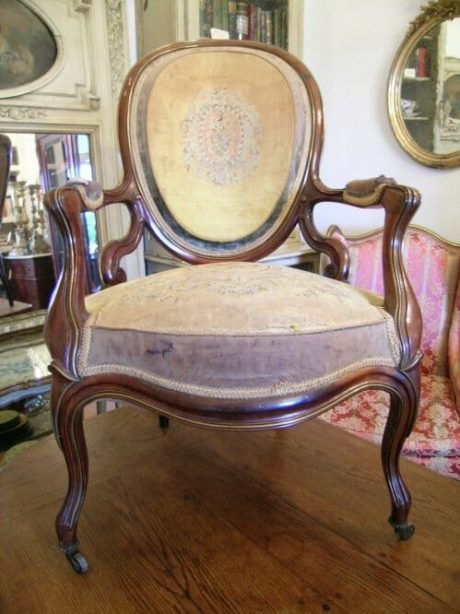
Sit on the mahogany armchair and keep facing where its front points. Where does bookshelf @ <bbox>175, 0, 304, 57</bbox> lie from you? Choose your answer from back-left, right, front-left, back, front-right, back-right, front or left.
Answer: back

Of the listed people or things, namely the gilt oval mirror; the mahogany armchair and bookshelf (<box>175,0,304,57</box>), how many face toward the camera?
3

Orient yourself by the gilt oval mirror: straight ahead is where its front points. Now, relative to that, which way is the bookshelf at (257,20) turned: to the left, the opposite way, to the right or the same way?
the same way

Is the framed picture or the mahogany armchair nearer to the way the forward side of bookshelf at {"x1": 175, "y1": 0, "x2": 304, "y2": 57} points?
the mahogany armchair

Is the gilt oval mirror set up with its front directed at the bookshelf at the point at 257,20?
no

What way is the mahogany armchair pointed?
toward the camera

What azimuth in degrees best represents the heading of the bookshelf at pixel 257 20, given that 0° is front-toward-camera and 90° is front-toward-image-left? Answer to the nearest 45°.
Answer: approximately 0°

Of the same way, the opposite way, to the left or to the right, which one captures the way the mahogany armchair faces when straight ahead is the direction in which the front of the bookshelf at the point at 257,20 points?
the same way

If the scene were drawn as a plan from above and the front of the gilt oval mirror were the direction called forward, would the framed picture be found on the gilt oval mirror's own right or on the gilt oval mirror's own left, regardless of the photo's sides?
on the gilt oval mirror's own right

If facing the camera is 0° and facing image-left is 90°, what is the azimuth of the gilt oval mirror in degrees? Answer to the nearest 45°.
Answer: approximately 0°

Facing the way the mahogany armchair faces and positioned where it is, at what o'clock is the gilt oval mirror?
The gilt oval mirror is roughly at 7 o'clock from the mahogany armchair.

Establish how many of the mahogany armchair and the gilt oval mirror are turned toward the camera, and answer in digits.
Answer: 2

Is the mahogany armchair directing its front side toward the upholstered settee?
no
